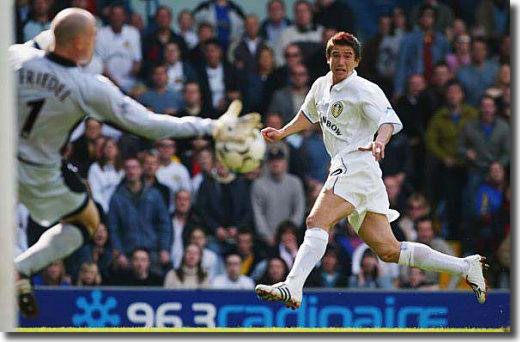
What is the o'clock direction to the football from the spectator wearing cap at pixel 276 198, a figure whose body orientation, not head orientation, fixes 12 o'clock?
The football is roughly at 12 o'clock from the spectator wearing cap.

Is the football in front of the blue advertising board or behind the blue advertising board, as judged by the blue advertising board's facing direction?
in front

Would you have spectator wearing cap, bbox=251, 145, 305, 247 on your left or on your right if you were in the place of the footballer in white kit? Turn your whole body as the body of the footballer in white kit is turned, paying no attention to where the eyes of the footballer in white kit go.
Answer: on your right

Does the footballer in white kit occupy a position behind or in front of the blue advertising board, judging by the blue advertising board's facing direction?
in front

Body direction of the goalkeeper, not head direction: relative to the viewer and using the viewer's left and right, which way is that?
facing away from the viewer and to the right of the viewer

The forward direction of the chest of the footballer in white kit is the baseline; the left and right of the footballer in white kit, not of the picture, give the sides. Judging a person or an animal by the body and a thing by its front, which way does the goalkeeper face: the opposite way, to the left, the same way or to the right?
the opposite way

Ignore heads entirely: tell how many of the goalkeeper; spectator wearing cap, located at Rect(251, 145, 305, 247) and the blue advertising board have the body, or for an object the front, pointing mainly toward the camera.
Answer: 2

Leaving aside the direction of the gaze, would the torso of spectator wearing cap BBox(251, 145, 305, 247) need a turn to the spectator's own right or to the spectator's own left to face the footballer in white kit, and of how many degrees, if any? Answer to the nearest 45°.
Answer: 0° — they already face them

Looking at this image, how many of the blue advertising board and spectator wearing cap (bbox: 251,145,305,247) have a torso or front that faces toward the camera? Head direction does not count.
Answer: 2

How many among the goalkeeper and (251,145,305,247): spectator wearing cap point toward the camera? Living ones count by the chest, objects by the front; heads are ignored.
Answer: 1

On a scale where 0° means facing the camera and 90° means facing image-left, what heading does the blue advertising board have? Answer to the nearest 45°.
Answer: approximately 0°
